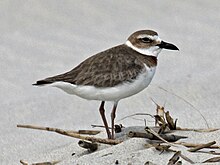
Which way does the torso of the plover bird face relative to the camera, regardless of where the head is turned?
to the viewer's right

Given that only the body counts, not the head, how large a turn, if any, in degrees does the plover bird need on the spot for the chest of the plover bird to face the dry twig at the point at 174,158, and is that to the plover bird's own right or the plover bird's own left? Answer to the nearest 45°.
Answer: approximately 45° to the plover bird's own right
